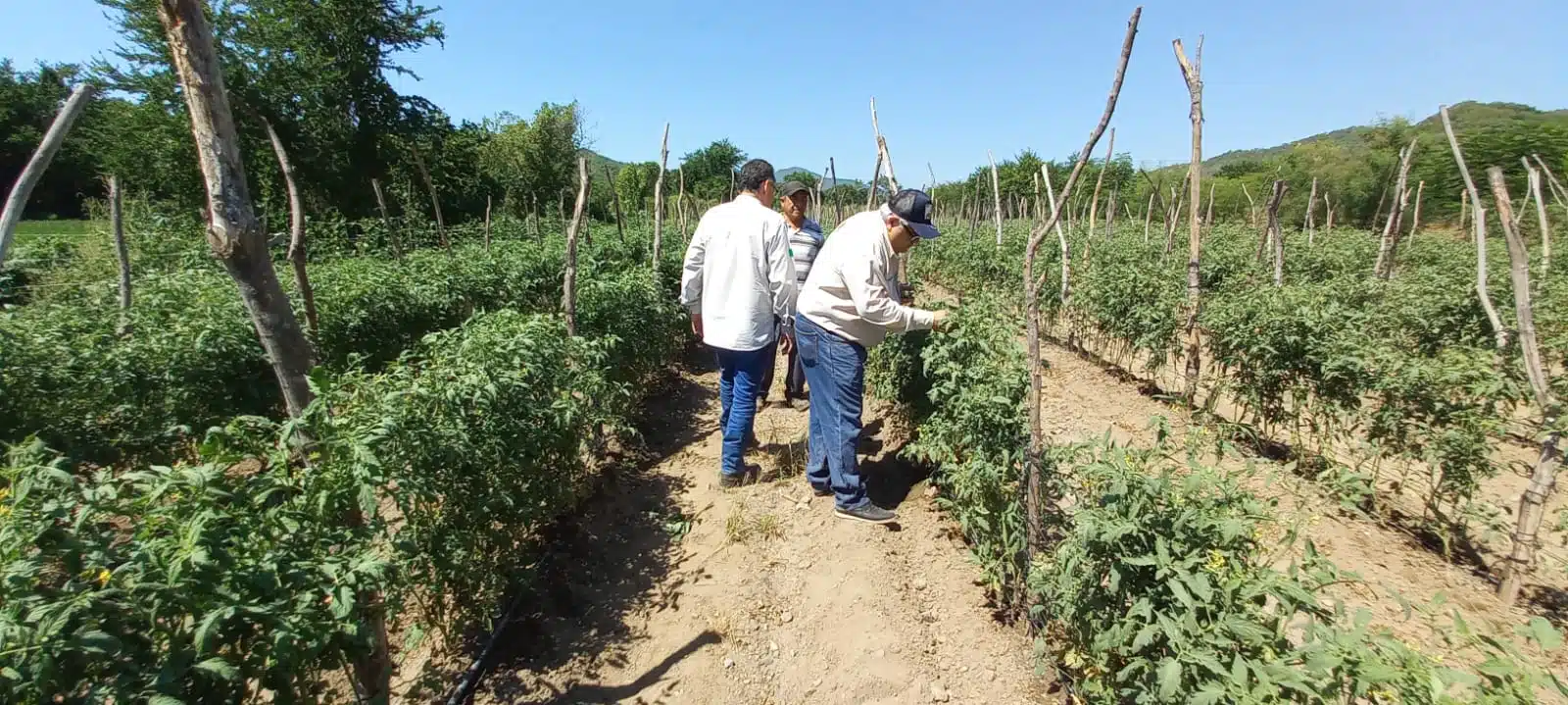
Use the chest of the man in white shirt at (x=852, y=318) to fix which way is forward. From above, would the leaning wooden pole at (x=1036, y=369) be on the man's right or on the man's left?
on the man's right

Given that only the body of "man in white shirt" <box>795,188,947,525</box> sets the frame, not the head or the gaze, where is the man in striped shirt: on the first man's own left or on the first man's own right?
on the first man's own left

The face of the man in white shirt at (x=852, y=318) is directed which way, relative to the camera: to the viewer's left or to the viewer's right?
to the viewer's right

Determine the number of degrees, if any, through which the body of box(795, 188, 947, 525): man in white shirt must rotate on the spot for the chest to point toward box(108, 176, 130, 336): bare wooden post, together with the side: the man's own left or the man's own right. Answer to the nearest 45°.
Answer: approximately 180°

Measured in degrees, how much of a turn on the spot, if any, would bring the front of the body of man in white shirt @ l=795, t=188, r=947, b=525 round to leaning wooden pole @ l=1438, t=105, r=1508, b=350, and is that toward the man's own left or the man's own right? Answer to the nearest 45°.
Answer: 0° — they already face it

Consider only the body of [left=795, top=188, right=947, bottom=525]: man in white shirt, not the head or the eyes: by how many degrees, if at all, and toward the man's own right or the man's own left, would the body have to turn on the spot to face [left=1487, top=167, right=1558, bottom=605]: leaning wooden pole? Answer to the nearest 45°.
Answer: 0° — they already face it

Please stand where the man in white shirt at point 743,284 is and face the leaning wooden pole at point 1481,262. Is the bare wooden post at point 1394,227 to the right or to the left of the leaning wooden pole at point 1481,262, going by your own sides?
left

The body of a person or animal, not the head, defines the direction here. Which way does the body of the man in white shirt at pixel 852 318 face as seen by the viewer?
to the viewer's right

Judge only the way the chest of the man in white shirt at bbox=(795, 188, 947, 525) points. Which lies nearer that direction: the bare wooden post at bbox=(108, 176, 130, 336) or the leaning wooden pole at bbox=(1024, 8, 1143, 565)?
the leaning wooden pole

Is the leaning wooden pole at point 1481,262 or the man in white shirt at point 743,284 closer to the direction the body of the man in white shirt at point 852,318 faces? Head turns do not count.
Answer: the leaning wooden pole

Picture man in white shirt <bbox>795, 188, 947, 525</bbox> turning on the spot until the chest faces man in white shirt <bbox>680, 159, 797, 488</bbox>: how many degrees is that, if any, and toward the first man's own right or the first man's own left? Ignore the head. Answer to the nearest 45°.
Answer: approximately 135° to the first man's own left
